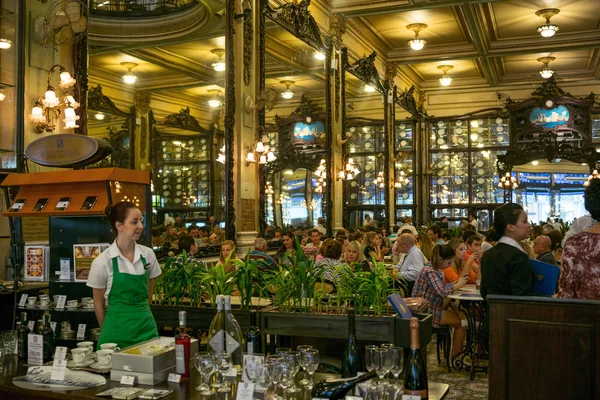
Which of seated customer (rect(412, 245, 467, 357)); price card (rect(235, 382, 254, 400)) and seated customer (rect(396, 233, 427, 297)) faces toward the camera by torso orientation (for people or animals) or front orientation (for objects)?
the price card

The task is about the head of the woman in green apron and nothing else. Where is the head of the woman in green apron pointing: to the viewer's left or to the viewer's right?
to the viewer's right

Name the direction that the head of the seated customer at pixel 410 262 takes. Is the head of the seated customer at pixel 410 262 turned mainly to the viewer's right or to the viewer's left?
to the viewer's left

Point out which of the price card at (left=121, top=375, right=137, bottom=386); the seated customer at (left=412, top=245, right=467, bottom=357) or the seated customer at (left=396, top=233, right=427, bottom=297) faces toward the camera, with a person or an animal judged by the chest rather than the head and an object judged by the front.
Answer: the price card

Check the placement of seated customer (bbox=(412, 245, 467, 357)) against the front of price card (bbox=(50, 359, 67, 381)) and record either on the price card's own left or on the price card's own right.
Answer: on the price card's own left

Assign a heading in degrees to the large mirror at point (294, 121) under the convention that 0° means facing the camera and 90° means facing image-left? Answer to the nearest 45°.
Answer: approximately 315°

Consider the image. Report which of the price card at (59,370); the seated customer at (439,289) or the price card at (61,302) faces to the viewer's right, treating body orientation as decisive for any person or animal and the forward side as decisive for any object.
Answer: the seated customer

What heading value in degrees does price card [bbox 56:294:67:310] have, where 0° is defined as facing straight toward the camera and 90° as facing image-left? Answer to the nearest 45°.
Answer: approximately 0°

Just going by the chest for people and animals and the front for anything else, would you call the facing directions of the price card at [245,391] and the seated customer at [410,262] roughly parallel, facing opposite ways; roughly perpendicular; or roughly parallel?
roughly perpendicular

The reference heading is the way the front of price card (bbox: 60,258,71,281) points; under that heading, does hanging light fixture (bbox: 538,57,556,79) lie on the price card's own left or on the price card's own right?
on the price card's own left

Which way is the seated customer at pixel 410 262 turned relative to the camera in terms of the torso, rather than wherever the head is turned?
to the viewer's left

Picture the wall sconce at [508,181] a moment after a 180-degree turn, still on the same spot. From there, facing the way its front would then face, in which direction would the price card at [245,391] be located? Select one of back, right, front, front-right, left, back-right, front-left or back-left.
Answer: back
